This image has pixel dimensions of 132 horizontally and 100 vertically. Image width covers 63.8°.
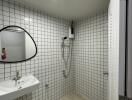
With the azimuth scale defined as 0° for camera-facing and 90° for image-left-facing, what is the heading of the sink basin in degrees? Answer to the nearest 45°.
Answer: approximately 315°
